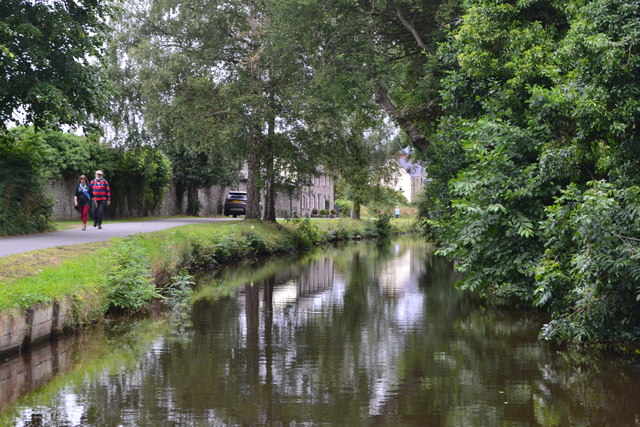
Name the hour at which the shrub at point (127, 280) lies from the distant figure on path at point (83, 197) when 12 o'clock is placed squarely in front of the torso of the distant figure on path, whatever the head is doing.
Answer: The shrub is roughly at 12 o'clock from the distant figure on path.

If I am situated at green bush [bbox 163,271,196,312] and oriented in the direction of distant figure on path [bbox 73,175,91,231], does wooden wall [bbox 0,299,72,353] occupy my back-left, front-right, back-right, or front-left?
back-left

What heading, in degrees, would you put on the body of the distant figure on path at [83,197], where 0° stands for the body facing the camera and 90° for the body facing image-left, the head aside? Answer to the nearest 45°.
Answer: approximately 0°
